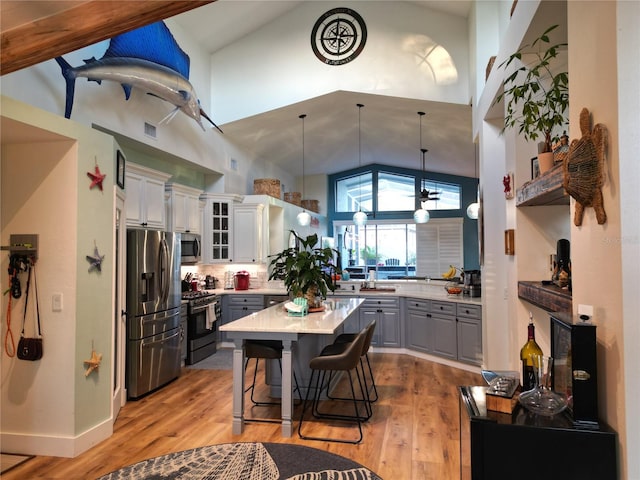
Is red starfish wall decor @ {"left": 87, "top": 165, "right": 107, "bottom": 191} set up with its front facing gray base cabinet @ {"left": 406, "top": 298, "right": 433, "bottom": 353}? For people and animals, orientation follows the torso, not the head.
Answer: no

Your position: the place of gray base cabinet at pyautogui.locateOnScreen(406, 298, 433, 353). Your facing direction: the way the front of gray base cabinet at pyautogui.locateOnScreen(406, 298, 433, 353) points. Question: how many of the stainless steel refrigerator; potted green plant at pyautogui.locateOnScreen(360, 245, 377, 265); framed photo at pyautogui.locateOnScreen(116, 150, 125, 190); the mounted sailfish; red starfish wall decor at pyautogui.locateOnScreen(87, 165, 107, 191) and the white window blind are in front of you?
4

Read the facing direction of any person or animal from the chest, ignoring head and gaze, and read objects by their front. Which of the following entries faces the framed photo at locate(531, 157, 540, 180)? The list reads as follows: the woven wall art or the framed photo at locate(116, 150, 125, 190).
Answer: the framed photo at locate(116, 150, 125, 190)

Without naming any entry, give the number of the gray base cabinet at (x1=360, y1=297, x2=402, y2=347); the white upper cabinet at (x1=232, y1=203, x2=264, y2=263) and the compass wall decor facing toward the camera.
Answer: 3

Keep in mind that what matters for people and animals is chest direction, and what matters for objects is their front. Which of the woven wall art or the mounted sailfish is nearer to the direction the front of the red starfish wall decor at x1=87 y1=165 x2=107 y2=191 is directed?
the woven wall art

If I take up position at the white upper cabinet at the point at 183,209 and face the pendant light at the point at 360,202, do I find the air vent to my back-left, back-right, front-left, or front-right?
back-right

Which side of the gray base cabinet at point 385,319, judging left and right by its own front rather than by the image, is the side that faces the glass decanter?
front

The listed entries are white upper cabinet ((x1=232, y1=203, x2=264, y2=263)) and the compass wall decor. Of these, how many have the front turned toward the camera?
2

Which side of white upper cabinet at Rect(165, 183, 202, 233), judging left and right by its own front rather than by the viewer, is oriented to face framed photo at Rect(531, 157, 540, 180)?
front

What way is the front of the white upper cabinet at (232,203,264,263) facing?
toward the camera

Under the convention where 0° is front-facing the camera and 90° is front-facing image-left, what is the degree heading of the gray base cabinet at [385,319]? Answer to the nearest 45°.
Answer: approximately 0°

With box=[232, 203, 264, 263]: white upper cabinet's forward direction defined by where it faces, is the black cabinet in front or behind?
in front

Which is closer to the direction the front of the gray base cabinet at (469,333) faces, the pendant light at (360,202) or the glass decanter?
the glass decanter

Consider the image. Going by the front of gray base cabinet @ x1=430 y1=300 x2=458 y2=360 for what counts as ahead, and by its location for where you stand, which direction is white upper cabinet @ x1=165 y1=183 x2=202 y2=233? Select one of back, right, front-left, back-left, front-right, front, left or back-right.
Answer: front-right

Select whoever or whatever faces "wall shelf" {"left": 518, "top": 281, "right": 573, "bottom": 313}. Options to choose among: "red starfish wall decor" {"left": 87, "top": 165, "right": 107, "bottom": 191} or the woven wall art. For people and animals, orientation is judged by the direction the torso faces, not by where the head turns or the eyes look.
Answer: the red starfish wall decor

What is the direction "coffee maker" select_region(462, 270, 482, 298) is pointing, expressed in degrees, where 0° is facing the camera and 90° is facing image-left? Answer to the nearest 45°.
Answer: approximately 45°

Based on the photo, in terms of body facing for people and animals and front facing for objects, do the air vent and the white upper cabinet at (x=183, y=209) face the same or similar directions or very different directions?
same or similar directions

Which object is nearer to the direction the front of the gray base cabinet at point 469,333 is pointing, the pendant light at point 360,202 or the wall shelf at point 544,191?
the wall shelf
